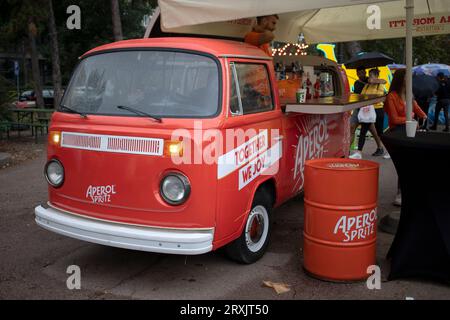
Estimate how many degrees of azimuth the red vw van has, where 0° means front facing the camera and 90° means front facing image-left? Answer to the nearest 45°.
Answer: approximately 45°

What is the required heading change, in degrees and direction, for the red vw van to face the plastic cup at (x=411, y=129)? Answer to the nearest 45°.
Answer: approximately 135° to its left

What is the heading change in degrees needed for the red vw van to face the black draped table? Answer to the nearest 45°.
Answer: approximately 135° to its left

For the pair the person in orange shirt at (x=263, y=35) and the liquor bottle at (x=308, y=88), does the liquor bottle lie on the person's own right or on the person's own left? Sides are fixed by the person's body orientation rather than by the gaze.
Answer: on the person's own left
